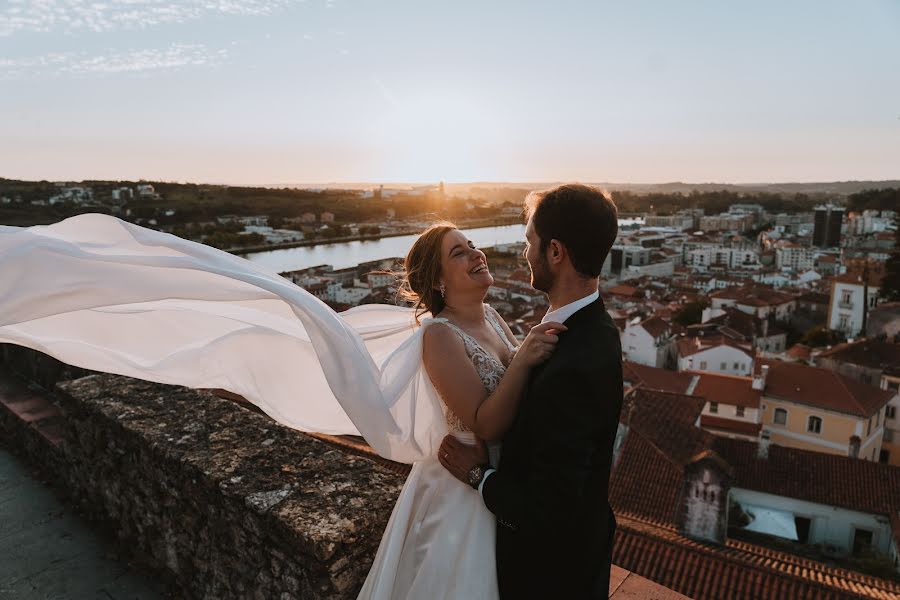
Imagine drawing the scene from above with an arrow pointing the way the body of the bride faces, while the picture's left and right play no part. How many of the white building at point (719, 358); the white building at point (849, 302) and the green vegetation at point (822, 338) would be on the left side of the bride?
3

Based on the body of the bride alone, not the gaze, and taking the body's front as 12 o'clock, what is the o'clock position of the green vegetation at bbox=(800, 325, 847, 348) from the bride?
The green vegetation is roughly at 9 o'clock from the bride.

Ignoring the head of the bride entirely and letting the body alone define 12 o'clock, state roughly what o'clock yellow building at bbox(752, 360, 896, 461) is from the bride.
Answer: The yellow building is roughly at 9 o'clock from the bride.

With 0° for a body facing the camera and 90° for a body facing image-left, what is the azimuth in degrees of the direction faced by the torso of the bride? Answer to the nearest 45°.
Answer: approximately 315°

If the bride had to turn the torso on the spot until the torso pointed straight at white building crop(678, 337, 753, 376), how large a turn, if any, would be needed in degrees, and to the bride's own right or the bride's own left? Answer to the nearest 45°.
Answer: approximately 90° to the bride's own left

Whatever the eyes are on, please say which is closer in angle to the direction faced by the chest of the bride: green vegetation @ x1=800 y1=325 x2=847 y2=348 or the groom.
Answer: the groom

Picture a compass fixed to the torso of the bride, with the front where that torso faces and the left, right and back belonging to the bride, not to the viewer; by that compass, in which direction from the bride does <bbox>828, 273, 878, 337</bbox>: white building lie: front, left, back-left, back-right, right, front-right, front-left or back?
left

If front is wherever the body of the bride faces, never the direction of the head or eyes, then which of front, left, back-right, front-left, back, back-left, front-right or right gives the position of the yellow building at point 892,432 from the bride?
left

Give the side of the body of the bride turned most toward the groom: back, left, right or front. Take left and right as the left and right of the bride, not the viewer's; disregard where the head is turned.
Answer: front

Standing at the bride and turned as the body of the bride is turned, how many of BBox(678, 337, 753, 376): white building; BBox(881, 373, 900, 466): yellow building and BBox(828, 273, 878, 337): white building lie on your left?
3

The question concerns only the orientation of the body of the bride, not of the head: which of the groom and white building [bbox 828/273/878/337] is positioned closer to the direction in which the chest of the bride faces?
the groom

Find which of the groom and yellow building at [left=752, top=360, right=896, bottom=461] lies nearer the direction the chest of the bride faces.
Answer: the groom
